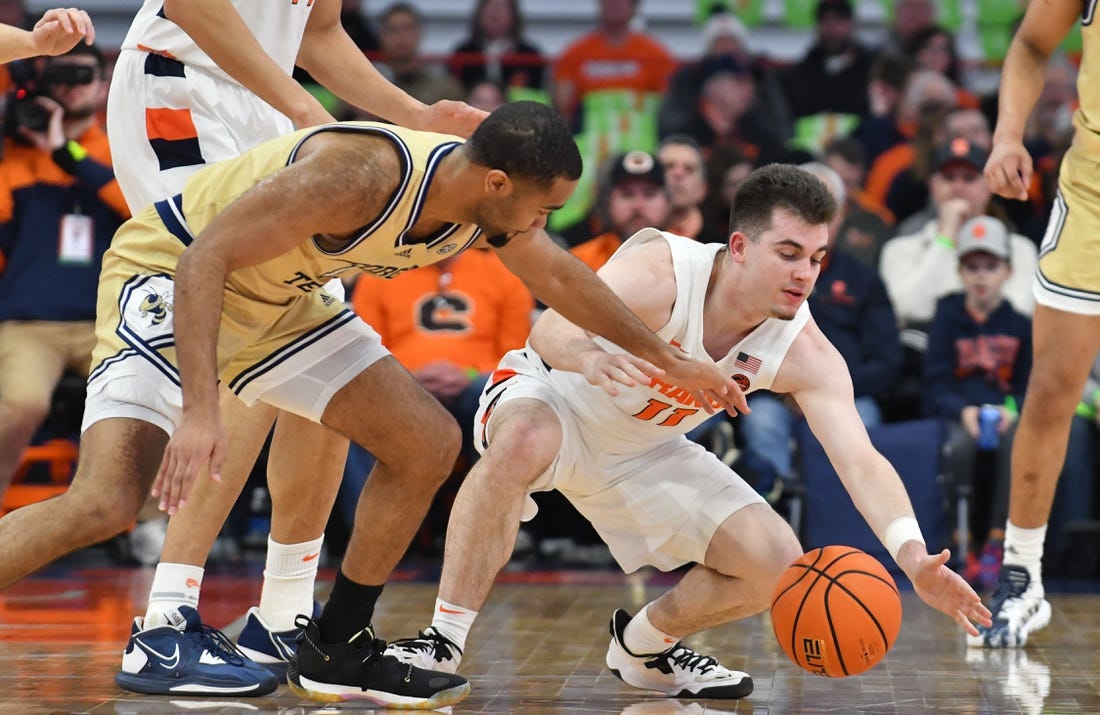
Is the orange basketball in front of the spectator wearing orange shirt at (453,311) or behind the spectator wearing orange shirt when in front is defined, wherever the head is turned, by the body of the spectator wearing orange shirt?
in front

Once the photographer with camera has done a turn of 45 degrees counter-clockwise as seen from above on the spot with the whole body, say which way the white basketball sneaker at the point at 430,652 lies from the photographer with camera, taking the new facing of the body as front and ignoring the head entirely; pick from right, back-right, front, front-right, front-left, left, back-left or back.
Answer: front

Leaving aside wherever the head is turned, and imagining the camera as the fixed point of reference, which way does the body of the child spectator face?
toward the camera

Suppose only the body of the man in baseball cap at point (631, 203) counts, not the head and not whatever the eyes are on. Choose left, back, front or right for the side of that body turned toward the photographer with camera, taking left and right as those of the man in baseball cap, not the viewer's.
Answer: right

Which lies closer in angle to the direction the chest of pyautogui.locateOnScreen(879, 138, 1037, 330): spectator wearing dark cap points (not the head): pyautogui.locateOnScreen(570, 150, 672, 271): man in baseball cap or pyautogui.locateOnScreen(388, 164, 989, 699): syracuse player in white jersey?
the syracuse player in white jersey

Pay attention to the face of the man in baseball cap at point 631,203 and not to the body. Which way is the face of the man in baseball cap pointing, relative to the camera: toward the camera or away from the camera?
toward the camera

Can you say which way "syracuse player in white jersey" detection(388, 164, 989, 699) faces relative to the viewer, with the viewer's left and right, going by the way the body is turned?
facing the viewer and to the right of the viewer

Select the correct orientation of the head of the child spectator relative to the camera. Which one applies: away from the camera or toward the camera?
toward the camera

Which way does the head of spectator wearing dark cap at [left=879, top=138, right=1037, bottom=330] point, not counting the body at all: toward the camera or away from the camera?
toward the camera

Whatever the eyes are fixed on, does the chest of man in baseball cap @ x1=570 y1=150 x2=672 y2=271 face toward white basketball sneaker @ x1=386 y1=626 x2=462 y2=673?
yes

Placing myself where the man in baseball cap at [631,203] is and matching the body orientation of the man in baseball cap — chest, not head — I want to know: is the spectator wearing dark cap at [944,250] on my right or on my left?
on my left

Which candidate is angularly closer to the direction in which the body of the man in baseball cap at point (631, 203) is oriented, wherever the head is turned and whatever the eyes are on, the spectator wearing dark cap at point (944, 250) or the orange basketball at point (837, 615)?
the orange basketball

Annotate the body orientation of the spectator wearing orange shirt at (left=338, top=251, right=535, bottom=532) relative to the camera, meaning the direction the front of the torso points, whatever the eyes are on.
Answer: toward the camera

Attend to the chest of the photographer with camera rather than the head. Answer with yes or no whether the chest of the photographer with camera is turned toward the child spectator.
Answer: no

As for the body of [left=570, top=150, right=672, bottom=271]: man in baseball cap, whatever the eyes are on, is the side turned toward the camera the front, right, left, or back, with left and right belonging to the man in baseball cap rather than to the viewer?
front

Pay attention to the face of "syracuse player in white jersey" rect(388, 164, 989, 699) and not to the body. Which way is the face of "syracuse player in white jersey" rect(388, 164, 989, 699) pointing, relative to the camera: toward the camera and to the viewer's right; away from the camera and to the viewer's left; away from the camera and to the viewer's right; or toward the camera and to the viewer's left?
toward the camera and to the viewer's right
